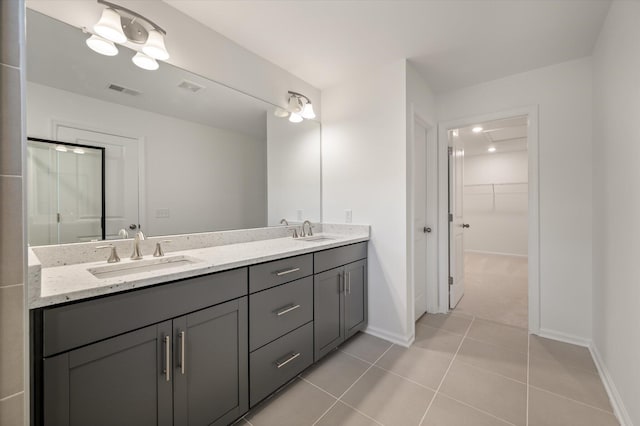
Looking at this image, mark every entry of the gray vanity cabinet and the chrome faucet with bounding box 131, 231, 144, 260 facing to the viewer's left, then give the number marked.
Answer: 0

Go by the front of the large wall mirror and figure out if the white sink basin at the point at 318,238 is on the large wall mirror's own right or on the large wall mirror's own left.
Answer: on the large wall mirror's own left

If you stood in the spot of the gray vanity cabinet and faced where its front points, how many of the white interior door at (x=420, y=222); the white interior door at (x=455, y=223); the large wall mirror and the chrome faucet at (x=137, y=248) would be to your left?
2

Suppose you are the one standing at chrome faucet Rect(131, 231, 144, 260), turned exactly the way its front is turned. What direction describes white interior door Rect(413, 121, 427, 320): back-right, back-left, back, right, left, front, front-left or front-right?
front-left

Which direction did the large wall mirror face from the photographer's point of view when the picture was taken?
facing the viewer and to the right of the viewer

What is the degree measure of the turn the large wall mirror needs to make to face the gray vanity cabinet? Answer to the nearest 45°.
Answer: approximately 45° to its left

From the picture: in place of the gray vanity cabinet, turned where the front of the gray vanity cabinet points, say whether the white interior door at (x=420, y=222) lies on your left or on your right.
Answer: on your left

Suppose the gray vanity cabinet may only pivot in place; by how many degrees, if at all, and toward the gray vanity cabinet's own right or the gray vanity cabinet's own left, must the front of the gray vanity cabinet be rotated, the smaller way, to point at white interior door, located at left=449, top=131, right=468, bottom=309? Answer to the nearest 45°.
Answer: approximately 90° to the gray vanity cabinet's own left
